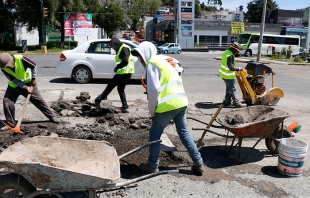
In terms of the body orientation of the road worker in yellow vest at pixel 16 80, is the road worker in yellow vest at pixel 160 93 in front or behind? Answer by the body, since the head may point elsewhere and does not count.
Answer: in front

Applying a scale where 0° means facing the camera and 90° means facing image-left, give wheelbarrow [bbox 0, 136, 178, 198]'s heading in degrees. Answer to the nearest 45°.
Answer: approximately 90°

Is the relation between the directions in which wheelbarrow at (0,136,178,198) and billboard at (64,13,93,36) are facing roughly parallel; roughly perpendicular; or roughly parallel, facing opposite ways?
roughly perpendicular

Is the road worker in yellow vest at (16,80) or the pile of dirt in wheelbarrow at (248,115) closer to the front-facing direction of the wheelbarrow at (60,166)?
the road worker in yellow vest

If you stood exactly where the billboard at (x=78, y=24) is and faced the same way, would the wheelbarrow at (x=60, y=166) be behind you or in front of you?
in front

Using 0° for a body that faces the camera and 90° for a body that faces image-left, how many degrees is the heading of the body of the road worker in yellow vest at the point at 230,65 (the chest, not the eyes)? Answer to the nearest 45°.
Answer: approximately 270°

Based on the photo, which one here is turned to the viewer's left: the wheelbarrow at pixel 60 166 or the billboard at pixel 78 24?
the wheelbarrow

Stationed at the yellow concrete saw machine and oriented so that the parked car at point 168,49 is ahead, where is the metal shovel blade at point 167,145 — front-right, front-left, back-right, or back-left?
back-left

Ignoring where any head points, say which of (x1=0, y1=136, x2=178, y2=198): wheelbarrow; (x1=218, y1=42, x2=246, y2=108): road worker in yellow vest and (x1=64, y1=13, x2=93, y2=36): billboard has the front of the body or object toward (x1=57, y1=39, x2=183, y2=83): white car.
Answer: the billboard

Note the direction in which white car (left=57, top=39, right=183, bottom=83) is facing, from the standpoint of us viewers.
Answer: facing to the right of the viewer

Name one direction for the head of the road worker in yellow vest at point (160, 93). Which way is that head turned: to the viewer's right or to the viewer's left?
to the viewer's left
